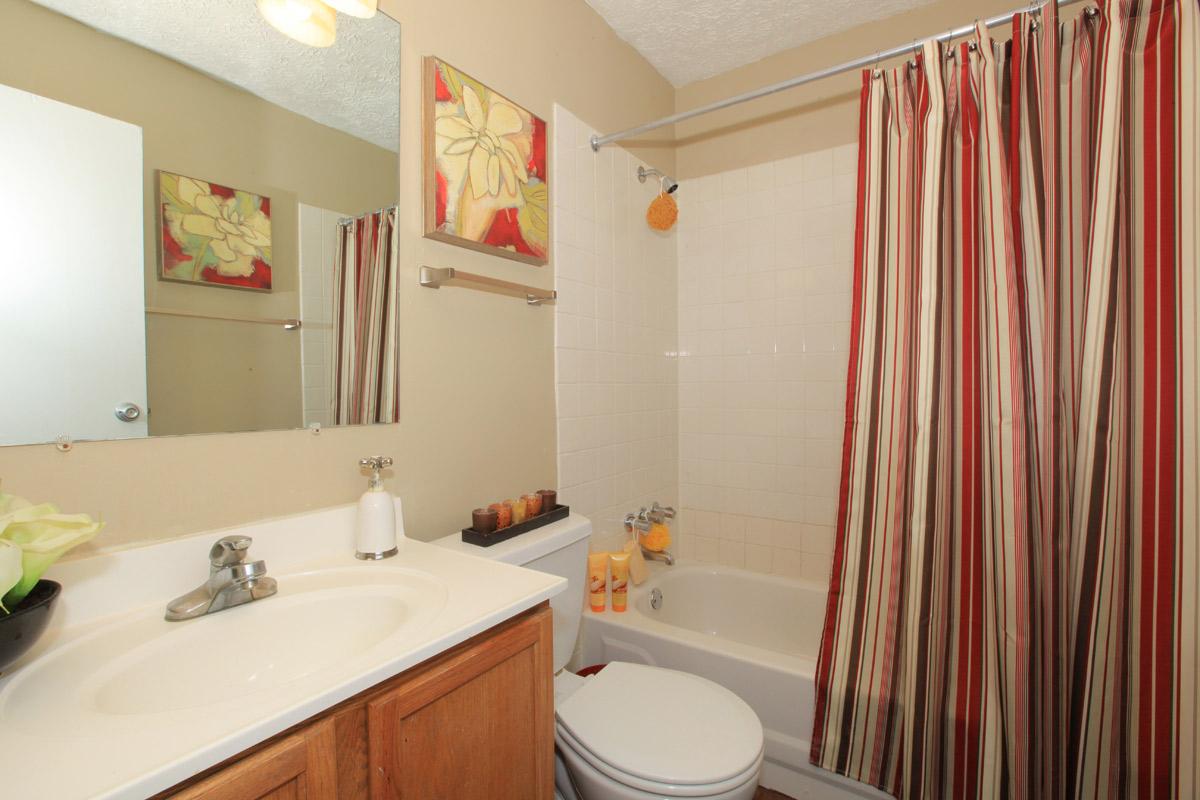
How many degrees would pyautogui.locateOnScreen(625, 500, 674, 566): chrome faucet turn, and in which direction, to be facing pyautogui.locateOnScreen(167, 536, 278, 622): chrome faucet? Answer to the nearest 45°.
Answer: approximately 90° to its right

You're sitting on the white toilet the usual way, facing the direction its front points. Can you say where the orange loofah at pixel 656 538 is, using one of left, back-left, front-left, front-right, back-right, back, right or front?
back-left

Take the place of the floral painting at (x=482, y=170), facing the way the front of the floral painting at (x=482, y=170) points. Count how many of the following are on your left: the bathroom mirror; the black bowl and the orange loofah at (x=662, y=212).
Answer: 1

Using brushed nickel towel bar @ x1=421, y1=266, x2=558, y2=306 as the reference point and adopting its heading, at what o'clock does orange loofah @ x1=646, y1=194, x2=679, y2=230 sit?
The orange loofah is roughly at 9 o'clock from the brushed nickel towel bar.

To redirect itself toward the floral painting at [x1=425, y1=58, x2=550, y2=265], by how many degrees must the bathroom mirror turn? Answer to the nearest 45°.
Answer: approximately 90° to its left

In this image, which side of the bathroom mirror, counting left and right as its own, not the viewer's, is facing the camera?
front

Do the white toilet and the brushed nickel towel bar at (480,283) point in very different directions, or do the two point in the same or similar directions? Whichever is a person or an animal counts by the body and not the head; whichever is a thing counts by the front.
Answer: same or similar directions

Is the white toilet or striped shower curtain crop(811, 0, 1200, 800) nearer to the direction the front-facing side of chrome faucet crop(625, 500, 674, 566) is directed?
the striped shower curtain

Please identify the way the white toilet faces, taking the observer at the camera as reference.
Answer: facing the viewer and to the right of the viewer

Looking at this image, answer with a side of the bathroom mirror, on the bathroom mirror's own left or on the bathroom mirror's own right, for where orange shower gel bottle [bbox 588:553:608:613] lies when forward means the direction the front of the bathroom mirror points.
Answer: on the bathroom mirror's own left

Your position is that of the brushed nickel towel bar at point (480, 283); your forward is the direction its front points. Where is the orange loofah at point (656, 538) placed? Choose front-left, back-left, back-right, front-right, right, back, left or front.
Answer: left
